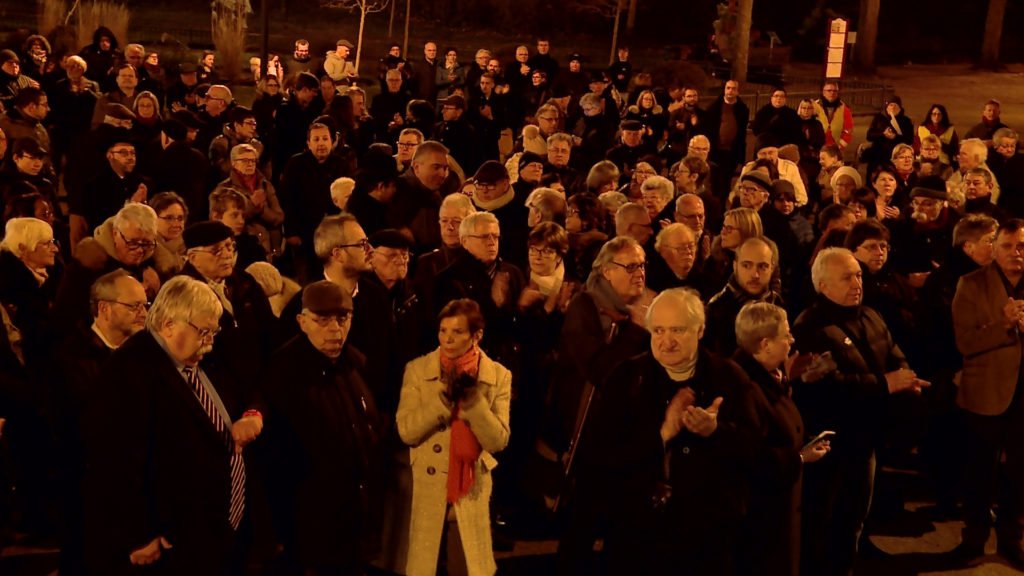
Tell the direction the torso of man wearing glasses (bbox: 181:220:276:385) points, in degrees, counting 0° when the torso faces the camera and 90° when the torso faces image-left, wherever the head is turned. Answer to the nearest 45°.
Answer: approximately 315°

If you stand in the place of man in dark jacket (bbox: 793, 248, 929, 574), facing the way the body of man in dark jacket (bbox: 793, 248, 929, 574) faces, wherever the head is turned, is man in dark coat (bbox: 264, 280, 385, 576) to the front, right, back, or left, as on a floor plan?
right

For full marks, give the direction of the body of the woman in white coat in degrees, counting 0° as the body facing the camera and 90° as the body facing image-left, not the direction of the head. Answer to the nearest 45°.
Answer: approximately 0°

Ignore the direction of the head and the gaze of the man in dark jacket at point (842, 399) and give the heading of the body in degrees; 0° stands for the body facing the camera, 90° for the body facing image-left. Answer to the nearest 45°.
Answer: approximately 315°

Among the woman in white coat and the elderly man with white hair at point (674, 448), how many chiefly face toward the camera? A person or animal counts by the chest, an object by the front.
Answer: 2

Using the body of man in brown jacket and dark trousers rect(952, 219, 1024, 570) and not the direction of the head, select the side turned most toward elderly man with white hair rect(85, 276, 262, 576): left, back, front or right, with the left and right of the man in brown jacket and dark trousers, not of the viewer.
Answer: right
